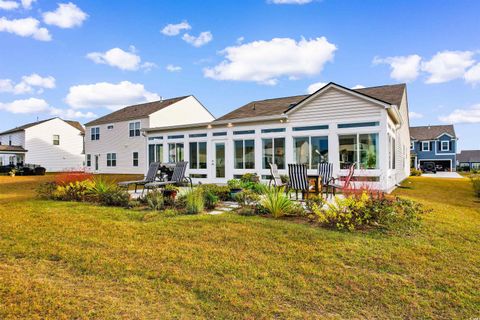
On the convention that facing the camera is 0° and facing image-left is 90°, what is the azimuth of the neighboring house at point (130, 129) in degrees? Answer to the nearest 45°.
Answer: approximately 225°

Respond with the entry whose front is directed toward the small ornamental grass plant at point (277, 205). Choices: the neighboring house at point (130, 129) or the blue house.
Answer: the blue house

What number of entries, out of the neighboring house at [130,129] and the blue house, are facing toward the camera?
1

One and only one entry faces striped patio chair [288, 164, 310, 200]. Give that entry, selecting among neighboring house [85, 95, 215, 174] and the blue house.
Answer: the blue house

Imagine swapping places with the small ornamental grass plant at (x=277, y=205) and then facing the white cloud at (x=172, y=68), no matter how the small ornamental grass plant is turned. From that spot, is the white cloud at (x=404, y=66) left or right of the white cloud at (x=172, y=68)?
right

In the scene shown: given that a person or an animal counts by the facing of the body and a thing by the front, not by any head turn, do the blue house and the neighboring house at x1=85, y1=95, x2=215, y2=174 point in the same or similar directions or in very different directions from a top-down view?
very different directions

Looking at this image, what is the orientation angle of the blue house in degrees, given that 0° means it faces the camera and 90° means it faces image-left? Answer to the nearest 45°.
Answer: approximately 0°

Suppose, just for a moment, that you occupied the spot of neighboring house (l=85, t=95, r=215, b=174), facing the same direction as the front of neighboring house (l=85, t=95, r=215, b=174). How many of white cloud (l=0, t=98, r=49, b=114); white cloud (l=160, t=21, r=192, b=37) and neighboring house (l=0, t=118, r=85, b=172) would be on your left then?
2

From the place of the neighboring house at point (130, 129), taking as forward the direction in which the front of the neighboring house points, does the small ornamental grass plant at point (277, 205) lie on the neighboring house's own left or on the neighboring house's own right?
on the neighboring house's own right
